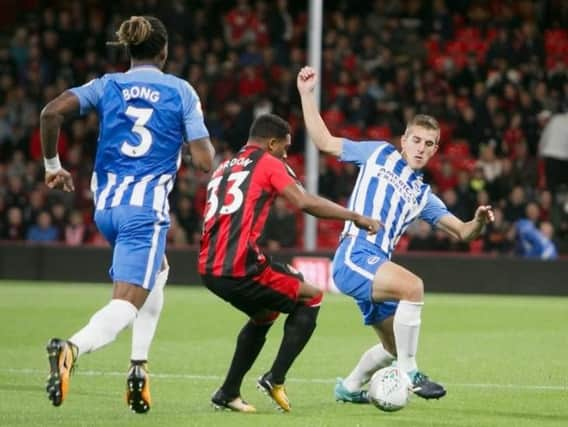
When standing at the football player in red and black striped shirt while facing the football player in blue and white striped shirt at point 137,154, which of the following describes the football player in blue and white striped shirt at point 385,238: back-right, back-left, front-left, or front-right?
back-right

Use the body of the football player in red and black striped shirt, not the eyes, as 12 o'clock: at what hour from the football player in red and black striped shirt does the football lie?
The football is roughly at 2 o'clock from the football player in red and black striped shirt.

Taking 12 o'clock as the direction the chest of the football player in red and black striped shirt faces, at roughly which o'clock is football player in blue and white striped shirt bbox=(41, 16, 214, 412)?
The football player in blue and white striped shirt is roughly at 7 o'clock from the football player in red and black striped shirt.

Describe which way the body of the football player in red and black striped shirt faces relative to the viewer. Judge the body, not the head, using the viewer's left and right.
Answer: facing away from the viewer and to the right of the viewer

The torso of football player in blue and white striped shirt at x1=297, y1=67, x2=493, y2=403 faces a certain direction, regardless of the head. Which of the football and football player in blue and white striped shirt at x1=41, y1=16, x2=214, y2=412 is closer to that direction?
the football

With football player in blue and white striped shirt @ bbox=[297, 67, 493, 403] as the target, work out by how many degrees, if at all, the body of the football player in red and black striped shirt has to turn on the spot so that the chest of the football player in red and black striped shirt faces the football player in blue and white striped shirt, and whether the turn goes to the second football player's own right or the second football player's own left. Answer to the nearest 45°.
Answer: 0° — they already face them

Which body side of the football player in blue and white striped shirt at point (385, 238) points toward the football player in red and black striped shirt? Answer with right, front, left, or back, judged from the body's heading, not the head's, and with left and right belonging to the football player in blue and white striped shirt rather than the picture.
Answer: right

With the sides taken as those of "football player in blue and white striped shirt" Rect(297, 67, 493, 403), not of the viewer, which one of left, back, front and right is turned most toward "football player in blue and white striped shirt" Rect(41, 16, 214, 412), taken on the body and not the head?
right
